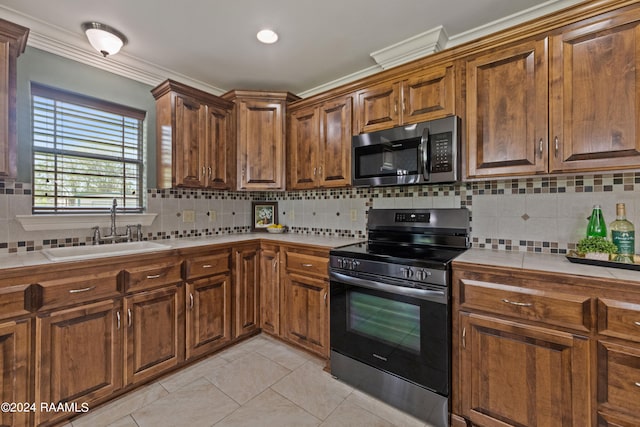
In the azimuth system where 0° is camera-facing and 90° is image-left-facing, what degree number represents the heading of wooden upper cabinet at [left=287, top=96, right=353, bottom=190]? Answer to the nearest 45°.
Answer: approximately 45°

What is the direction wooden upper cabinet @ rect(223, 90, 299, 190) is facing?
toward the camera

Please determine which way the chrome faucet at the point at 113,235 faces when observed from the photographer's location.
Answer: facing the viewer

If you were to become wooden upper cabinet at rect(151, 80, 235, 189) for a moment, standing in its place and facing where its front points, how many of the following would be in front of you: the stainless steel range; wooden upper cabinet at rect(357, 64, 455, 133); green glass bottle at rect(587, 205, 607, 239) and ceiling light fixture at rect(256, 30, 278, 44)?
4

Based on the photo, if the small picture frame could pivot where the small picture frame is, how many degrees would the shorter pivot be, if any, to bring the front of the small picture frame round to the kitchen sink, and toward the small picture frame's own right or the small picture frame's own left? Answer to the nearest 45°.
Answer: approximately 45° to the small picture frame's own right

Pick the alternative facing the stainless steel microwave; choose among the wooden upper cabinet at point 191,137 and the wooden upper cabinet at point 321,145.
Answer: the wooden upper cabinet at point 191,137

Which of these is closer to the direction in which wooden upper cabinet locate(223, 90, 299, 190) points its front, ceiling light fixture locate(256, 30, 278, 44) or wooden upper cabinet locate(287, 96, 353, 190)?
the ceiling light fixture

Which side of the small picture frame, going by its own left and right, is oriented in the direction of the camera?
front

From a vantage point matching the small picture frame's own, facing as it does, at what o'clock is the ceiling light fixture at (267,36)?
The ceiling light fixture is roughly at 12 o'clock from the small picture frame.

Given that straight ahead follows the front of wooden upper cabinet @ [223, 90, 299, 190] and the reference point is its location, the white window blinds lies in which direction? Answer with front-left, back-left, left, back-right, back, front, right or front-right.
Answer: right

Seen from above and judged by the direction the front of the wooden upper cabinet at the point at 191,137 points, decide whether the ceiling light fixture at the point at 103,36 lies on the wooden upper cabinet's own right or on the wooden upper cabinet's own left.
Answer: on the wooden upper cabinet's own right

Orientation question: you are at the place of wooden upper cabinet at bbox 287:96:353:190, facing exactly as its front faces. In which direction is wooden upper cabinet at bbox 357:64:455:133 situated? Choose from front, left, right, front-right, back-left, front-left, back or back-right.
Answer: left

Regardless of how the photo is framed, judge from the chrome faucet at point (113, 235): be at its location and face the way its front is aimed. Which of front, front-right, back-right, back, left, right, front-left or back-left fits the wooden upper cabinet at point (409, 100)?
front-left

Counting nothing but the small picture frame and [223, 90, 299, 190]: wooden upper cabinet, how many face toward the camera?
2
